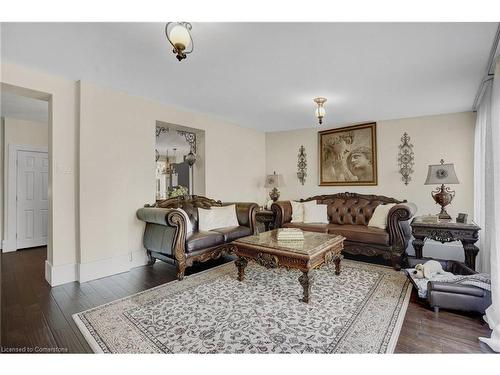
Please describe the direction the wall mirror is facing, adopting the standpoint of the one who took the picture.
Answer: facing the viewer and to the right of the viewer

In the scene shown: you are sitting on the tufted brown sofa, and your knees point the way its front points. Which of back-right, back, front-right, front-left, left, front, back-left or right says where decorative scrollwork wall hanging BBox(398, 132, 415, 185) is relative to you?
back

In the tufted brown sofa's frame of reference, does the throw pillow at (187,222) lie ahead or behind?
ahead

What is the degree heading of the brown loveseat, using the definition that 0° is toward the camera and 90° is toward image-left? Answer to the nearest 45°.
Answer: approximately 315°

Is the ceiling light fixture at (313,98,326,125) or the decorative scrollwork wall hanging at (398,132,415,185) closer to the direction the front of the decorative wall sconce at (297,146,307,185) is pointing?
the ceiling light fixture

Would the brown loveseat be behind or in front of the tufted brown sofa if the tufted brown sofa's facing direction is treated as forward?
in front

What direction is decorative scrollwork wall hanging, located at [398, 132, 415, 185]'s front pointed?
toward the camera

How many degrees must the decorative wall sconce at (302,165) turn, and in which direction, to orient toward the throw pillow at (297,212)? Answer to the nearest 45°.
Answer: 0° — it already faces it

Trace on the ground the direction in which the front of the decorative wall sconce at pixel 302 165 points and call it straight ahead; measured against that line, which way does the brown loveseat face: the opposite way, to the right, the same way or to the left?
to the left

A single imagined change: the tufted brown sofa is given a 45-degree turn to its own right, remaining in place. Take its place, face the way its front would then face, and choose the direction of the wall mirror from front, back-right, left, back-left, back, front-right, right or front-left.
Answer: front

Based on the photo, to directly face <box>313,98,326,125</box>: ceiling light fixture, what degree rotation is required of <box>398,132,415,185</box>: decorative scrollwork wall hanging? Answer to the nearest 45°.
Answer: approximately 45° to its right

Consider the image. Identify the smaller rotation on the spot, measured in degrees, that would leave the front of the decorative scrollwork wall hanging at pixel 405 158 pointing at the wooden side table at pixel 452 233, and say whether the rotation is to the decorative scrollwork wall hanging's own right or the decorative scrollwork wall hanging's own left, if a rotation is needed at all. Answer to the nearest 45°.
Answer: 0° — it already faces it

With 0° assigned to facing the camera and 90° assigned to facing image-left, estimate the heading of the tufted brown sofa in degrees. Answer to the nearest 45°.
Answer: approximately 45°

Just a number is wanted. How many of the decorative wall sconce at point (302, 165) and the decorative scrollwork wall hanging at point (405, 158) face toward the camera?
2

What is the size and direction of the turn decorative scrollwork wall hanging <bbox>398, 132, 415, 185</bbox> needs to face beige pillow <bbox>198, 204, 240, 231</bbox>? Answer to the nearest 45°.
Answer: approximately 45° to its right

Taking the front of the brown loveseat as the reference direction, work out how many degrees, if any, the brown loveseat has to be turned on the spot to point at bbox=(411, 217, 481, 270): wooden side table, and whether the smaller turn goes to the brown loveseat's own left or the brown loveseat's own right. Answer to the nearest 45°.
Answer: approximately 45° to the brown loveseat's own left

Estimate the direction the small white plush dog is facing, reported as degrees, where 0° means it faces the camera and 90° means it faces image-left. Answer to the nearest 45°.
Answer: approximately 45°

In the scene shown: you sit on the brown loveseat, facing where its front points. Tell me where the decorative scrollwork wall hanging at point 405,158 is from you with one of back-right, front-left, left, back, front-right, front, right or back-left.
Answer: front-left
